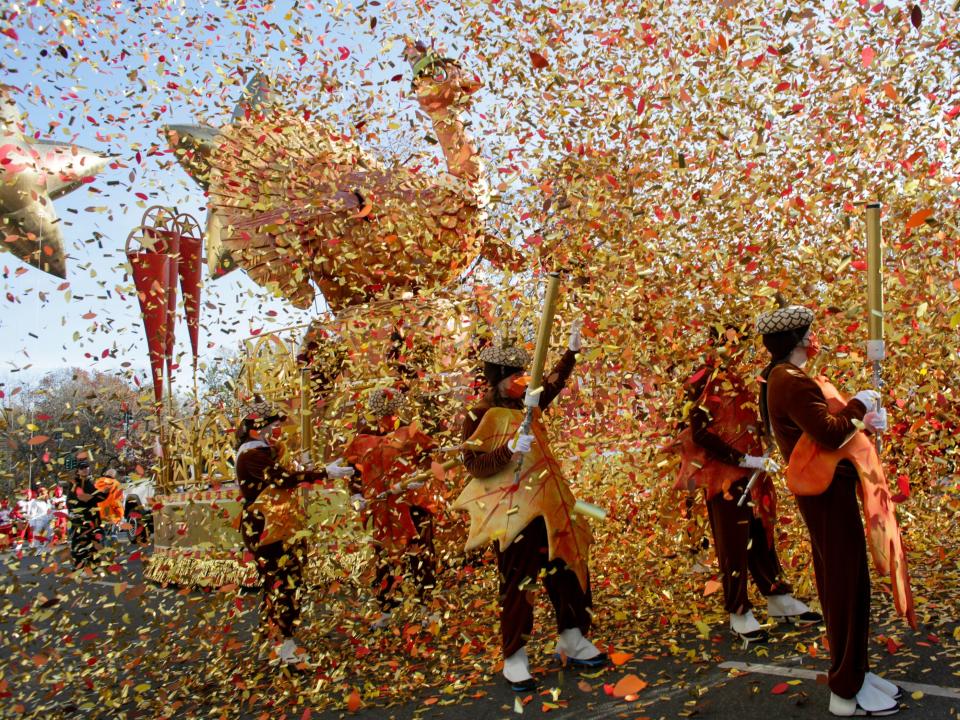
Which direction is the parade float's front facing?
to the viewer's right

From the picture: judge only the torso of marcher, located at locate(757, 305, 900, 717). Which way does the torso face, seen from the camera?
to the viewer's right

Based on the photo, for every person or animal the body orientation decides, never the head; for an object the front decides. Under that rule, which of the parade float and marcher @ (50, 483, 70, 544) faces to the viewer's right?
the parade float

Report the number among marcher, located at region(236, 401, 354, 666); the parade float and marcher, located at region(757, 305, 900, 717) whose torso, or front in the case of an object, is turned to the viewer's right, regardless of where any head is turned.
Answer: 3

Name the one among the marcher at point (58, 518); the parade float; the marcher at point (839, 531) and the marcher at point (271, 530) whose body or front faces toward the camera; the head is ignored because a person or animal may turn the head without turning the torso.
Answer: the marcher at point (58, 518)

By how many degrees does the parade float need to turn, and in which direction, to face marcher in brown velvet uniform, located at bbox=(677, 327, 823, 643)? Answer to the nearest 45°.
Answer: approximately 45° to its right
